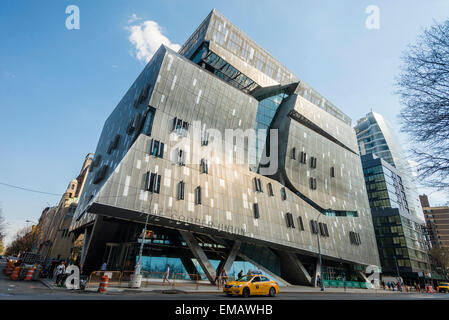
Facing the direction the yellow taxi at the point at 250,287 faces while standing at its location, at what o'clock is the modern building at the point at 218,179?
The modern building is roughly at 4 o'clock from the yellow taxi.

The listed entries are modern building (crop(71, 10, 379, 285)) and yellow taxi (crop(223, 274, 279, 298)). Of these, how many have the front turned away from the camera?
0

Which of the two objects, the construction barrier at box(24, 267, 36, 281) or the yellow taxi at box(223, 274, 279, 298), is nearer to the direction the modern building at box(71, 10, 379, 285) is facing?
the yellow taxi

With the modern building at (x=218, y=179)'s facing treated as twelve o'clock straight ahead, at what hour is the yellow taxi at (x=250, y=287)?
The yellow taxi is roughly at 1 o'clock from the modern building.

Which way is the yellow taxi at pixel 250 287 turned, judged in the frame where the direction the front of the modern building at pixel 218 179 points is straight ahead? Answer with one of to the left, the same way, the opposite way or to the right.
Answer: to the right

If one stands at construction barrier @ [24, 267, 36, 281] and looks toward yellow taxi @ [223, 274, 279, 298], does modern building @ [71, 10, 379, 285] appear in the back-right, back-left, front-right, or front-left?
front-left

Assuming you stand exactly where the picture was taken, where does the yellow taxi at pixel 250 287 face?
facing the viewer and to the left of the viewer

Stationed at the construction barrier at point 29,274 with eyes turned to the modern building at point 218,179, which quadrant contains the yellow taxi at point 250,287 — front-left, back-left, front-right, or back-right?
front-right

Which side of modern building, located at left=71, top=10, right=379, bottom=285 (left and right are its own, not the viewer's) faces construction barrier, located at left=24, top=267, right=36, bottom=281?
right

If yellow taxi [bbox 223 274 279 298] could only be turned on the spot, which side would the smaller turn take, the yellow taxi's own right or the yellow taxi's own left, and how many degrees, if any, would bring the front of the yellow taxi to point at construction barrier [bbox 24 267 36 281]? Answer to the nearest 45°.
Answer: approximately 45° to the yellow taxi's own right
